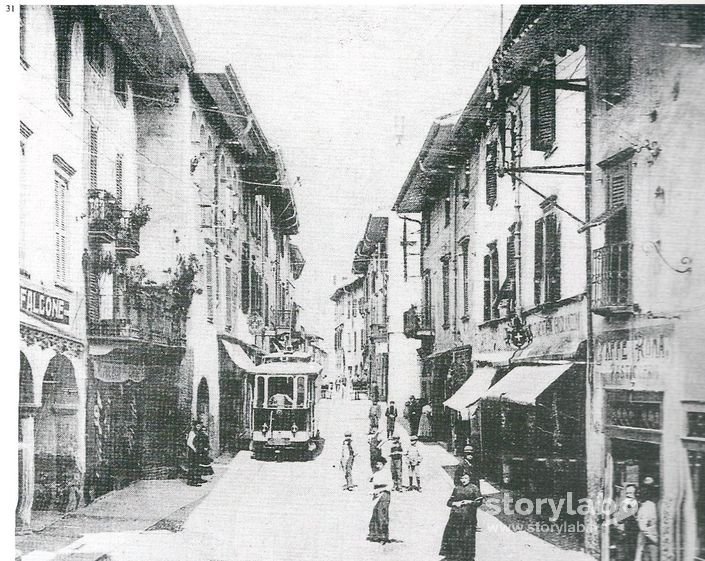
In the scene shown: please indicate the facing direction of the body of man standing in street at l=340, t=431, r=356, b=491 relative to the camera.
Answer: toward the camera

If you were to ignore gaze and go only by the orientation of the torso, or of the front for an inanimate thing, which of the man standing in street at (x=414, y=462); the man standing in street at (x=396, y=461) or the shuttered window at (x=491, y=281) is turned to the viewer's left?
the shuttered window

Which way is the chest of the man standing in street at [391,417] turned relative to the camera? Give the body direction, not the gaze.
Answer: toward the camera

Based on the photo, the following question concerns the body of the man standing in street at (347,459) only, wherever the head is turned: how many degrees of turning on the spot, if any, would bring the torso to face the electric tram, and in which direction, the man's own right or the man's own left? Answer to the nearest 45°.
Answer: approximately 180°

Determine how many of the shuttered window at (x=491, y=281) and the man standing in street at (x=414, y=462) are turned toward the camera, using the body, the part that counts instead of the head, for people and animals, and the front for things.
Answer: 1

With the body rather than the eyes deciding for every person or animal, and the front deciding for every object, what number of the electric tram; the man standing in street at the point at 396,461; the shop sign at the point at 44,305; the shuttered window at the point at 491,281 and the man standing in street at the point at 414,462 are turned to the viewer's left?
1

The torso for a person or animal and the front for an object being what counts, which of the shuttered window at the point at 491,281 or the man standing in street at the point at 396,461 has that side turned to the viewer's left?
the shuttered window

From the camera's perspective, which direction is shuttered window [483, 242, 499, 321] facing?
to the viewer's left

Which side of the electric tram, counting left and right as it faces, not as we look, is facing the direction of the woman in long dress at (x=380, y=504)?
front

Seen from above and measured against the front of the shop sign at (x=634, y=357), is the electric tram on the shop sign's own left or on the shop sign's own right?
on the shop sign's own right

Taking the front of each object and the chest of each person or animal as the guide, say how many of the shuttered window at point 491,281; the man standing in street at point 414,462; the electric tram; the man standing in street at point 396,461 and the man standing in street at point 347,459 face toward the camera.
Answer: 4
